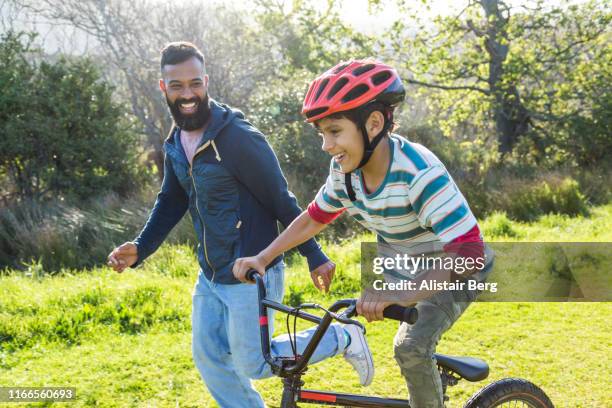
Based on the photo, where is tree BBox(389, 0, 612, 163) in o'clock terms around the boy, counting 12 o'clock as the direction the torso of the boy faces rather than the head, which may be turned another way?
The tree is roughly at 5 o'clock from the boy.

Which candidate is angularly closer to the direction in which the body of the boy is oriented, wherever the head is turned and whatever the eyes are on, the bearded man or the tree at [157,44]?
the bearded man

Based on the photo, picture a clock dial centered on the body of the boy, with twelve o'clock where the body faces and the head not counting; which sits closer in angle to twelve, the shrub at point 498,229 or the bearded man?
the bearded man

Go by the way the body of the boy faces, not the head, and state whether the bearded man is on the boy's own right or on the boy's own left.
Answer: on the boy's own right

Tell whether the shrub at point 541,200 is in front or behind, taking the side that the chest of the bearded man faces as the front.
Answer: behind

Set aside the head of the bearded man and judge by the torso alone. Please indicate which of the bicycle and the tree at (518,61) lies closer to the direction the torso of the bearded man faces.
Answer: the bicycle

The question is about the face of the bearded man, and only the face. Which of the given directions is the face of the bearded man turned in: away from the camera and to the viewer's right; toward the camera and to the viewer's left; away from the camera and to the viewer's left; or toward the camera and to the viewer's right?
toward the camera and to the viewer's right

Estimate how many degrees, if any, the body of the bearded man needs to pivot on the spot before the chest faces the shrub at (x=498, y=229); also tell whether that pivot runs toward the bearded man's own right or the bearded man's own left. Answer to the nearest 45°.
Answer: approximately 180°

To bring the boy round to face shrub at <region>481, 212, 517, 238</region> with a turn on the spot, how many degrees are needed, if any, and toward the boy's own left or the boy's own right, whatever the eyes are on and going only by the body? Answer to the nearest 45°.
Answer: approximately 135° to the boy's own right

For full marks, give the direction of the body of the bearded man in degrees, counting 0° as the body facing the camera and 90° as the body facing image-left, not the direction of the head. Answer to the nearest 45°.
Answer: approximately 45°

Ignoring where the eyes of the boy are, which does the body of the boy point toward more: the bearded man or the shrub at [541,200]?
the bearded man
